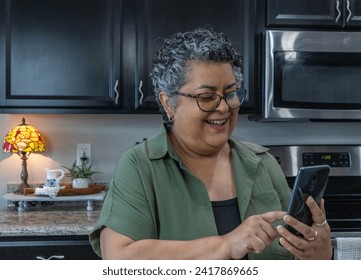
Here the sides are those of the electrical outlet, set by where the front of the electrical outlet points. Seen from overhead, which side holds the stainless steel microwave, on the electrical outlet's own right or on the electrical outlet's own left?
on the electrical outlet's own left

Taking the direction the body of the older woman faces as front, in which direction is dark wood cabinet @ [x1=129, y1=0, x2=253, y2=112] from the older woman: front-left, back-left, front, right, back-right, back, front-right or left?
back-left

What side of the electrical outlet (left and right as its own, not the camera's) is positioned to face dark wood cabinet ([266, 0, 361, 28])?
left

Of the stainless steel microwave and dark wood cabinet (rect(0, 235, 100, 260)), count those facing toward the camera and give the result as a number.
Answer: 2

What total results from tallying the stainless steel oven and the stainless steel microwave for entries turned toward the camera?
2
